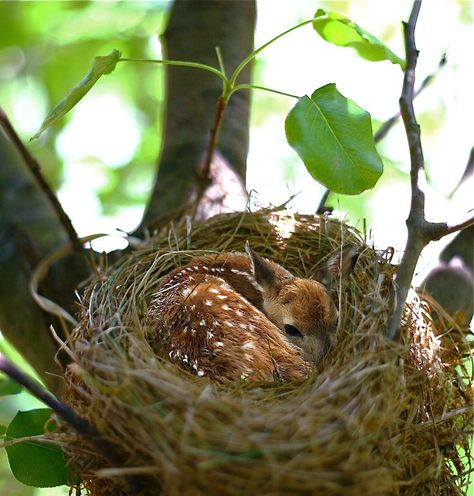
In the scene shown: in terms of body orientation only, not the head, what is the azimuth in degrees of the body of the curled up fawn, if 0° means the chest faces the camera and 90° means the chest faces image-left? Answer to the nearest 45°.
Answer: approximately 315°

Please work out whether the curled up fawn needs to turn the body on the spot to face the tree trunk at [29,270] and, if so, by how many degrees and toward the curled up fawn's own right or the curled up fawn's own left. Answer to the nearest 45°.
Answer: approximately 180°
